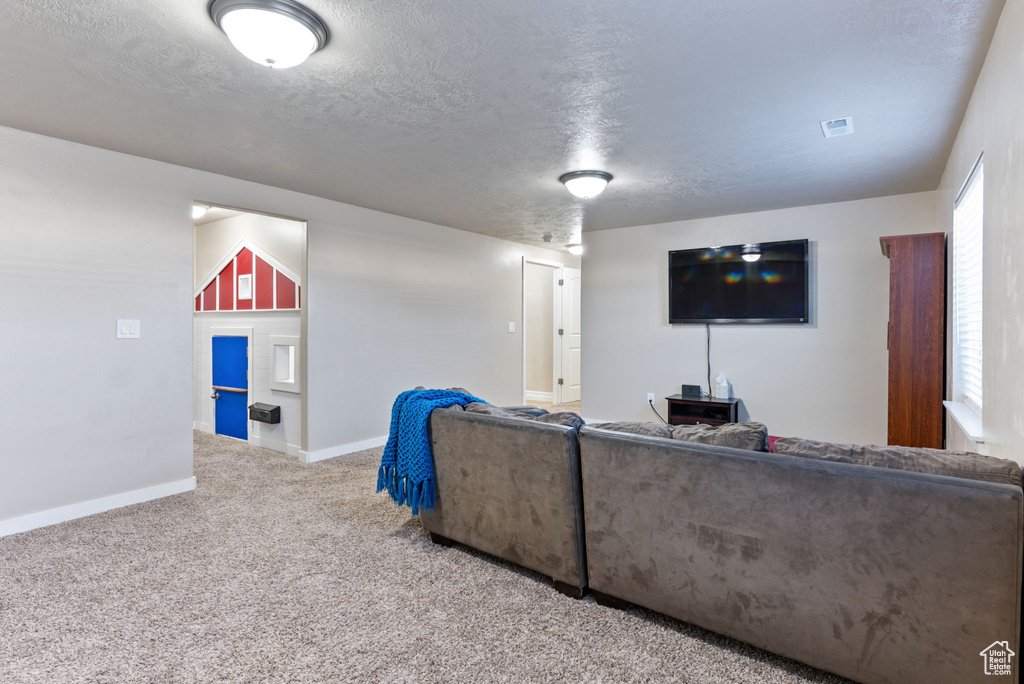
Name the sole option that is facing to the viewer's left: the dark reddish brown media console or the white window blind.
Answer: the white window blind

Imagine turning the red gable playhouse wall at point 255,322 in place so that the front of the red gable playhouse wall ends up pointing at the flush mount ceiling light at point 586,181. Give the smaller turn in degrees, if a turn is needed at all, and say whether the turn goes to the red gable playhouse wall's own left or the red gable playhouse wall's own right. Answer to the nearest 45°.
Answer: approximately 90° to the red gable playhouse wall's own left

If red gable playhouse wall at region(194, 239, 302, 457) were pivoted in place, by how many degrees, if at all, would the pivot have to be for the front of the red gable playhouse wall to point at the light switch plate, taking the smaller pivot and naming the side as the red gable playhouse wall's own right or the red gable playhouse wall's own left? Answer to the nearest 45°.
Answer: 0° — it already faces it

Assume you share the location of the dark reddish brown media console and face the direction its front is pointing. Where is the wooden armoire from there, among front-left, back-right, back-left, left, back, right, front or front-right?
front-left

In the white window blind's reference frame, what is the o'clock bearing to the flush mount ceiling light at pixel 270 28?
The flush mount ceiling light is roughly at 10 o'clock from the white window blind.

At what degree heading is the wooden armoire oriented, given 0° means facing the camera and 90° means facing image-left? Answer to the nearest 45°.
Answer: approximately 90°

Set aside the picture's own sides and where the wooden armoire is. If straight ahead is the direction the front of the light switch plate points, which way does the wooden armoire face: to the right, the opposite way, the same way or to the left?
the opposite way

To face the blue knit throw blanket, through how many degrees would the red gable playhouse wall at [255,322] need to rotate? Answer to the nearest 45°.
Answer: approximately 45° to its left

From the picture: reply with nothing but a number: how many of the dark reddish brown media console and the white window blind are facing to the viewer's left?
1

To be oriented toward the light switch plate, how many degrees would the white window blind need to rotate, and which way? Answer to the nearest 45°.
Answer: approximately 45° to its left

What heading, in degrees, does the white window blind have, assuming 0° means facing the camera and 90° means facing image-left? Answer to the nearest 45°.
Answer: approximately 90°

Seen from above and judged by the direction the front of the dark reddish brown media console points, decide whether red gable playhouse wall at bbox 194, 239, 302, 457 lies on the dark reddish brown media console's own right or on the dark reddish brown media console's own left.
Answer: on the dark reddish brown media console's own right
